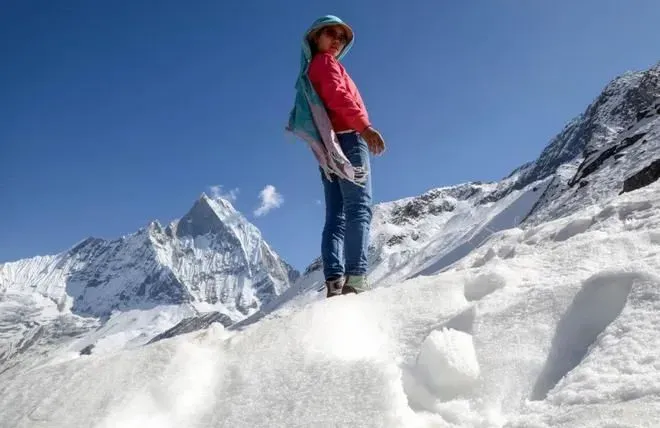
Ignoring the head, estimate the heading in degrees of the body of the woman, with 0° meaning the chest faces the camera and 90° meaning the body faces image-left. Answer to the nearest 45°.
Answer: approximately 270°
